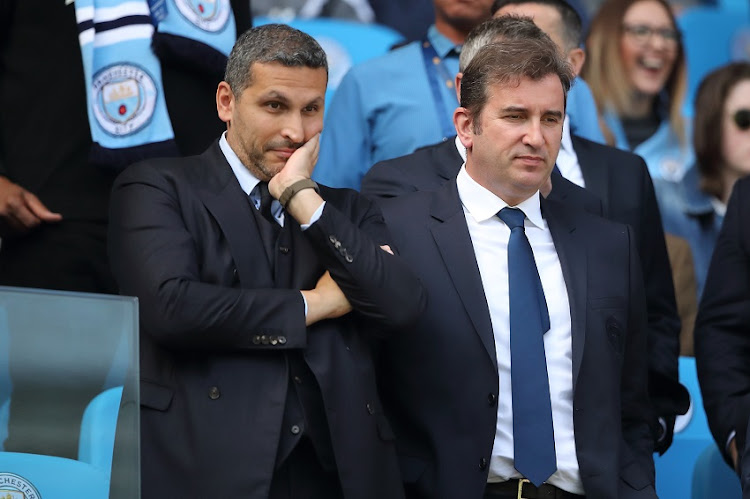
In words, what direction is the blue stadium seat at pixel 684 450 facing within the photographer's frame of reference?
facing the viewer

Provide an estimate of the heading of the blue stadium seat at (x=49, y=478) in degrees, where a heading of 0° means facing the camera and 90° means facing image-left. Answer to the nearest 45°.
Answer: approximately 0°

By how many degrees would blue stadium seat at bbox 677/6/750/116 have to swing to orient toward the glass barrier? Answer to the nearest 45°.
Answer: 0° — it already faces it

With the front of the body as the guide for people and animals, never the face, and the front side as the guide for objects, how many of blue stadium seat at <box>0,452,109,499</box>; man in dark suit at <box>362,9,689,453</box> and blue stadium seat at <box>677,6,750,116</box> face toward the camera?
3

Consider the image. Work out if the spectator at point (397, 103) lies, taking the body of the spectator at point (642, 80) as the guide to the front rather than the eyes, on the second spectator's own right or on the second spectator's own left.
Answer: on the second spectator's own right

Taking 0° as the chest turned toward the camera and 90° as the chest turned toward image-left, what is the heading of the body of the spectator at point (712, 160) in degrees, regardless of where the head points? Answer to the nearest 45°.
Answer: approximately 315°

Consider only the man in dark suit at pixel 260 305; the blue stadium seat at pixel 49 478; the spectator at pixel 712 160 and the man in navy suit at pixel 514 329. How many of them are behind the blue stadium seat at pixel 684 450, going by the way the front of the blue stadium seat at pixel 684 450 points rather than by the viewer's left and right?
1

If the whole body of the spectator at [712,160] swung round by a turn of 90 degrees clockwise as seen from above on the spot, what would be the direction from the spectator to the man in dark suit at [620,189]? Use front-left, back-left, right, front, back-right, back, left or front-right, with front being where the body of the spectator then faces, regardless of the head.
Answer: front-left

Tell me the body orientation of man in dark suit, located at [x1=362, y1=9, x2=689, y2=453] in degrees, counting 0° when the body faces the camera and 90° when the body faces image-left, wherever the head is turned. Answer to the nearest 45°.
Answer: approximately 0°

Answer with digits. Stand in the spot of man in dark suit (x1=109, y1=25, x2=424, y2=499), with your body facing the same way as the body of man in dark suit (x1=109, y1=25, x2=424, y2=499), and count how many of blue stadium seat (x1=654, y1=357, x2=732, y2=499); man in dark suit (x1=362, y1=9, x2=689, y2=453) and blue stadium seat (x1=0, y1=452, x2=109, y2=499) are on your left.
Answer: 2

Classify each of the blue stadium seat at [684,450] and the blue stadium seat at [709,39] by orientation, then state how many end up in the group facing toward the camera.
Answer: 2
